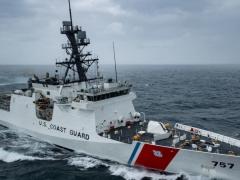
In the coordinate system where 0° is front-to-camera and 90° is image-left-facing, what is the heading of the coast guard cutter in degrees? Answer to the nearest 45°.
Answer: approximately 315°
